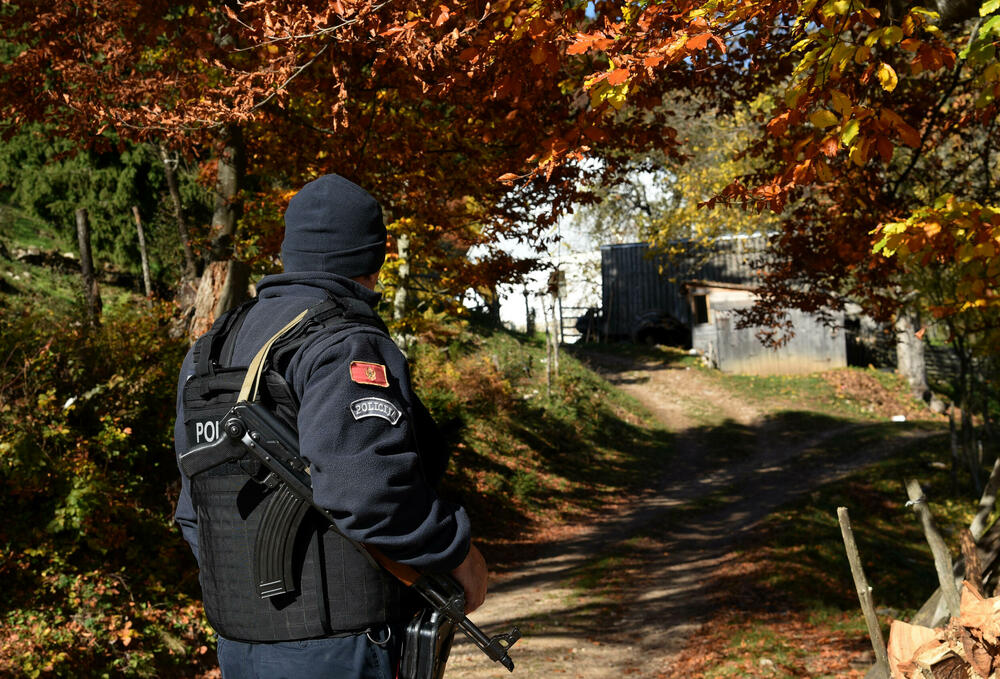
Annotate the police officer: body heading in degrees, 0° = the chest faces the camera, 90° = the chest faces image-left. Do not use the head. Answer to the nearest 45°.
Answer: approximately 225°

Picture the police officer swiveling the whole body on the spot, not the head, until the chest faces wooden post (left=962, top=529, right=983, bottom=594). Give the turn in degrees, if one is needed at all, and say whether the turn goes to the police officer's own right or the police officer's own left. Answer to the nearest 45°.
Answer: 0° — they already face it

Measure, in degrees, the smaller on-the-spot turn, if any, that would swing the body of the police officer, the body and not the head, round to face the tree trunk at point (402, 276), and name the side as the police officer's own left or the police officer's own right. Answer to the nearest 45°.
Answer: approximately 45° to the police officer's own left

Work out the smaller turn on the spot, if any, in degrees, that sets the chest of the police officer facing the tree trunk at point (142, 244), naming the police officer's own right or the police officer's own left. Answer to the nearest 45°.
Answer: approximately 45° to the police officer's own left

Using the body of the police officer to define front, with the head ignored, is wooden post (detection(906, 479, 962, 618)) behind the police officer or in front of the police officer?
in front

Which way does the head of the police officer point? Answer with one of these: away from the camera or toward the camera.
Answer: away from the camera

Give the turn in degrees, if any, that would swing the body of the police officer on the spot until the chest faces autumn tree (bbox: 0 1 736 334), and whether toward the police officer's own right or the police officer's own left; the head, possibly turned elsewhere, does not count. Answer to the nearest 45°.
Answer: approximately 45° to the police officer's own left

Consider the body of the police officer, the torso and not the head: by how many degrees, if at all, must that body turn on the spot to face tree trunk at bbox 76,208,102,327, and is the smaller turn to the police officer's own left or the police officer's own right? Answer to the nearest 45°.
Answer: approximately 45° to the police officer's own left

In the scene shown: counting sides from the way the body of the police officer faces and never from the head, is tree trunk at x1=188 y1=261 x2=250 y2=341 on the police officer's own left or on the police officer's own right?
on the police officer's own left

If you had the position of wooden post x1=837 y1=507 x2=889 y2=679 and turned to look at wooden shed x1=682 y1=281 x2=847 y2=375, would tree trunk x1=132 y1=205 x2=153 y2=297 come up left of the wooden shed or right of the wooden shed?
left

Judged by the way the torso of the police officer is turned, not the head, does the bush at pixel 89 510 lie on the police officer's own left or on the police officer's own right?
on the police officer's own left
